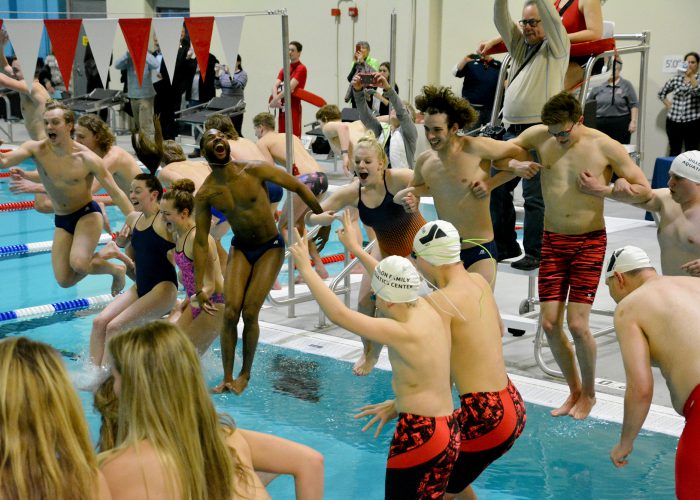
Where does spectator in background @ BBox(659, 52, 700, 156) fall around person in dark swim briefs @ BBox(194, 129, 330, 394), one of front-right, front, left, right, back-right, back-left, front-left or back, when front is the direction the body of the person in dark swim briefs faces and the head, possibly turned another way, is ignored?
back-left

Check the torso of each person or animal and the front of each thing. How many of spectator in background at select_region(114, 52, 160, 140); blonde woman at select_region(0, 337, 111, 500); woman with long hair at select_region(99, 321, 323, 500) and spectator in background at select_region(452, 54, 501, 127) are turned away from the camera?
2

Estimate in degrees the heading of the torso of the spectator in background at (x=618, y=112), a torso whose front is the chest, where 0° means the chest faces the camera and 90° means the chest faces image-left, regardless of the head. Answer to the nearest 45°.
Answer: approximately 0°

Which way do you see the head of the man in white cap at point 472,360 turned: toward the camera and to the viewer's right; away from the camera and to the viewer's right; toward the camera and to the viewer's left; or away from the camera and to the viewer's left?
away from the camera and to the viewer's left

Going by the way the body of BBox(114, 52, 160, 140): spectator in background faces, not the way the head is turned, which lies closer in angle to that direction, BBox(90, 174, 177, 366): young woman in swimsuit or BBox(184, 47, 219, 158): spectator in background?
the young woman in swimsuit
